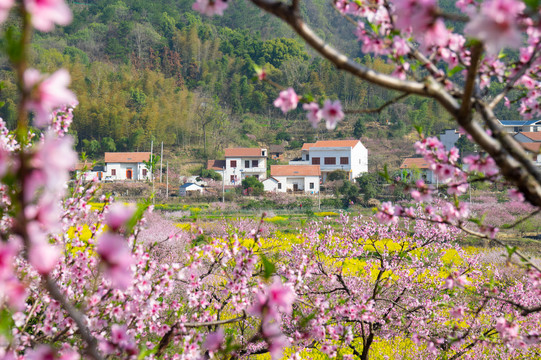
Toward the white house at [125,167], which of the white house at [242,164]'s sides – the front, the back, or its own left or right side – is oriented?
right

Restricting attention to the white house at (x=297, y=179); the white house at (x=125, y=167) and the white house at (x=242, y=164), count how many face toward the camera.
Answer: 3

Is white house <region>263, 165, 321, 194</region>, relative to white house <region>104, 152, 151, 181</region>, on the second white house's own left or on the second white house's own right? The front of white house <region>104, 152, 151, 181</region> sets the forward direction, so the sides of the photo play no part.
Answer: on the second white house's own left

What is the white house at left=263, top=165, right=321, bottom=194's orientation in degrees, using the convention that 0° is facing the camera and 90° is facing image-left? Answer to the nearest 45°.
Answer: approximately 0°

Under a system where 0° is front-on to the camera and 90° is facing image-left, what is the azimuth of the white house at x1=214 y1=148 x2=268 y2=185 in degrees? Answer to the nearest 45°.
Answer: approximately 0°

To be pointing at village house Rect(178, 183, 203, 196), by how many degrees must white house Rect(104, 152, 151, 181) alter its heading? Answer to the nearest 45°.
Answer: approximately 45° to its left

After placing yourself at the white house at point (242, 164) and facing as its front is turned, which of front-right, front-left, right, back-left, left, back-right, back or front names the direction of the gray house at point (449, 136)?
left

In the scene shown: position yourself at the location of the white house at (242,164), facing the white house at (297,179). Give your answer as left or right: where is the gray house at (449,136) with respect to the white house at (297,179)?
left

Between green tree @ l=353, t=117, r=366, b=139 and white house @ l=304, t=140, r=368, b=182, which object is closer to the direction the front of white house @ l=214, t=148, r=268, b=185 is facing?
the white house

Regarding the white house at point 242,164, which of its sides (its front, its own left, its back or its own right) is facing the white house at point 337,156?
left

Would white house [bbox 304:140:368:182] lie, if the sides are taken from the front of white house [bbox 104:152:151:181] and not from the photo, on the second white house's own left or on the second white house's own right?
on the second white house's own left
